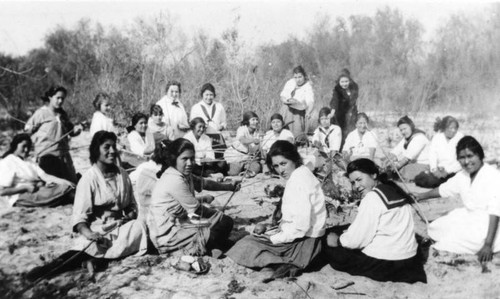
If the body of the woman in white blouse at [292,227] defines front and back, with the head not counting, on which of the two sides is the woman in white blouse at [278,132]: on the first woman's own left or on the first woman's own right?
on the first woman's own right

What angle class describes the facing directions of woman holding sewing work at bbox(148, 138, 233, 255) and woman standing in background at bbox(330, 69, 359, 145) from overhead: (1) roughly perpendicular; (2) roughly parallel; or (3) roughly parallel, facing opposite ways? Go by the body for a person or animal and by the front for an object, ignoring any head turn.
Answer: roughly perpendicular

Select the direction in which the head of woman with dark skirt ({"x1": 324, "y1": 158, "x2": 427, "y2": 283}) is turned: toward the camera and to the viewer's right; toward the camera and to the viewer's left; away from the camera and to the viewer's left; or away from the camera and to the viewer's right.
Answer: toward the camera and to the viewer's left

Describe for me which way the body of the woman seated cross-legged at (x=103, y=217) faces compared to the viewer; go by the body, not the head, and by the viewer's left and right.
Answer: facing the viewer and to the right of the viewer

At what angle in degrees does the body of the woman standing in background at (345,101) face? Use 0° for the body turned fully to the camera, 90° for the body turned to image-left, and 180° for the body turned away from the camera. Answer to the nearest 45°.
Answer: approximately 0°

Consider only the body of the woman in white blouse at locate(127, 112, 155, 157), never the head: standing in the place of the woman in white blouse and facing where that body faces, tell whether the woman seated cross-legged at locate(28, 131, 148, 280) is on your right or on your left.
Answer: on your right

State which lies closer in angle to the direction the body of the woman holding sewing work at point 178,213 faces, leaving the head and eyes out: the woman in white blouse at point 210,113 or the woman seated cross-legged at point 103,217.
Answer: the woman in white blouse

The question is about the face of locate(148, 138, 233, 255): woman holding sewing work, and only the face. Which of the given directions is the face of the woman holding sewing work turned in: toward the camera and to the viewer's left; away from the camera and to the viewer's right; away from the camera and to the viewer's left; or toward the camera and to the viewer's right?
toward the camera and to the viewer's right

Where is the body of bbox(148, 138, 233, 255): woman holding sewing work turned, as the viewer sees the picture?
to the viewer's right

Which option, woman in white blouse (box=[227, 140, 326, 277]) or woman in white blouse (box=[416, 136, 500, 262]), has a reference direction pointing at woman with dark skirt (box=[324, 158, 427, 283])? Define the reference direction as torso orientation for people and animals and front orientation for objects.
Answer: woman in white blouse (box=[416, 136, 500, 262])

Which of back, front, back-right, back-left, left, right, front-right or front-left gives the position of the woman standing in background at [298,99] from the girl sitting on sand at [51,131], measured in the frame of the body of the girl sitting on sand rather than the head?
front-left

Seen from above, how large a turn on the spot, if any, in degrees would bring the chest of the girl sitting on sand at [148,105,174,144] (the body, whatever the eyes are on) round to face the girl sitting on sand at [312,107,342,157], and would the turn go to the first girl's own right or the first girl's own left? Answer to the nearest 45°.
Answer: approximately 45° to the first girl's own left

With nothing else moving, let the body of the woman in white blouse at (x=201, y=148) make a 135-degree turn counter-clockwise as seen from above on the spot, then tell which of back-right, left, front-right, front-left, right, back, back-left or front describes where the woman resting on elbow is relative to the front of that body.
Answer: back-left

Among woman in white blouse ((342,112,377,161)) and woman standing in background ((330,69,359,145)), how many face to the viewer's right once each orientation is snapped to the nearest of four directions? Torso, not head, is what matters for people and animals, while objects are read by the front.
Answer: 0
